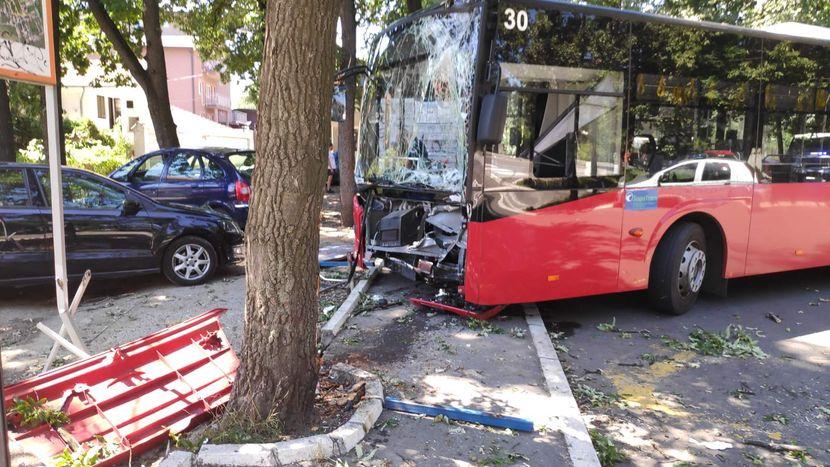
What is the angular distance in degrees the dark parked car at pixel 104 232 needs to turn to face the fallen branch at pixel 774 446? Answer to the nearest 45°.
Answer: approximately 45° to its right

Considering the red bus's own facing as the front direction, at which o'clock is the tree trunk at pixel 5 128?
The tree trunk is roughly at 2 o'clock from the red bus.

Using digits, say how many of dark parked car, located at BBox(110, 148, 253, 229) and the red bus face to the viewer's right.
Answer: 0

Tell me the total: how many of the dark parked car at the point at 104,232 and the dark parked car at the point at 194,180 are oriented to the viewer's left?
1

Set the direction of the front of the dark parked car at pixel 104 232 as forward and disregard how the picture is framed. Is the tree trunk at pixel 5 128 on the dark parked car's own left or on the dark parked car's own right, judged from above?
on the dark parked car's own left

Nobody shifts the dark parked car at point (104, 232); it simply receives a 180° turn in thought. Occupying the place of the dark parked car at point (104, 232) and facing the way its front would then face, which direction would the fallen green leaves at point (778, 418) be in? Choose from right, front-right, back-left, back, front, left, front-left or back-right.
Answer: back-left

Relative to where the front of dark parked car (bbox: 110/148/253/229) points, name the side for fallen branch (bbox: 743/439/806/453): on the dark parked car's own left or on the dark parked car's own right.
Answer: on the dark parked car's own left

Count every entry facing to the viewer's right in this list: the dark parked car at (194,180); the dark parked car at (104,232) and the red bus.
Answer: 1

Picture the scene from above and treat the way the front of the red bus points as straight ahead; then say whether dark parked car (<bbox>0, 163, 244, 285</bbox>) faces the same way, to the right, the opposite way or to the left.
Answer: the opposite way

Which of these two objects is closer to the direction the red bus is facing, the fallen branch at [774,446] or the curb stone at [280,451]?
the curb stone

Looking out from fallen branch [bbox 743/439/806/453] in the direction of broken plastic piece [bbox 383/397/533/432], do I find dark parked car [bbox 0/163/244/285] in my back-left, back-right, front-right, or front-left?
front-right

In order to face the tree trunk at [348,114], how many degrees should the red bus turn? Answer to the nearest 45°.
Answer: approximately 90° to its right

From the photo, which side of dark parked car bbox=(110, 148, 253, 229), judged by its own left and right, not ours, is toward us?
left

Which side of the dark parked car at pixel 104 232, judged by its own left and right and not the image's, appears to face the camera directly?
right

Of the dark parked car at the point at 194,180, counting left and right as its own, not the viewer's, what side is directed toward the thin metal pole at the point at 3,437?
left

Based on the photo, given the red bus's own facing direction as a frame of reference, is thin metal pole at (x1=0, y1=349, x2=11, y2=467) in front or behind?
in front

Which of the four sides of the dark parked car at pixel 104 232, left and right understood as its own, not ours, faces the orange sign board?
right

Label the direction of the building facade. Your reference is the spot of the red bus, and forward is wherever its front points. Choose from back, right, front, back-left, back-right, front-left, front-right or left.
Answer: right

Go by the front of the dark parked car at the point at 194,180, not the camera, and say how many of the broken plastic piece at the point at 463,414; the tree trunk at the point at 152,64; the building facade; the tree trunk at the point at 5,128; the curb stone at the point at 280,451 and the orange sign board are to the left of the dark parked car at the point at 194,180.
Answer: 3
